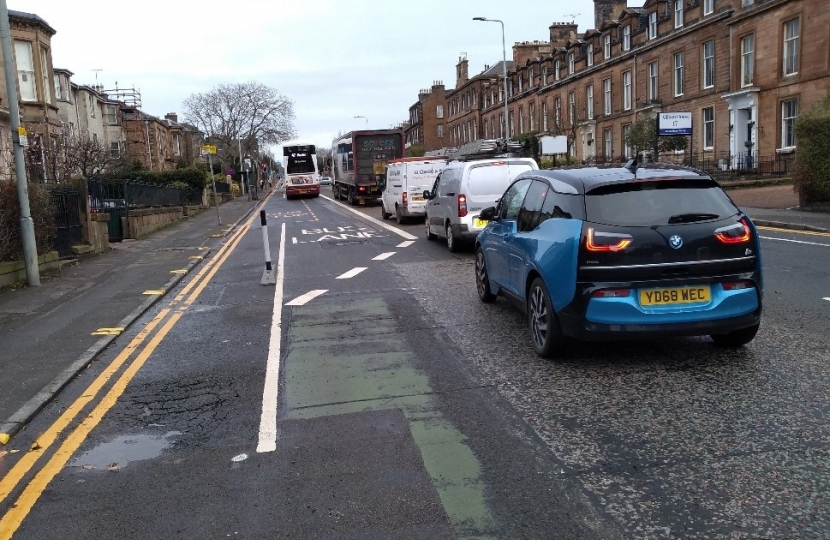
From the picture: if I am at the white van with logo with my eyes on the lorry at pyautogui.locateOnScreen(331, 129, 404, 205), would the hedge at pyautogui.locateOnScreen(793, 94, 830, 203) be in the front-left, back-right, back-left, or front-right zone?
back-right

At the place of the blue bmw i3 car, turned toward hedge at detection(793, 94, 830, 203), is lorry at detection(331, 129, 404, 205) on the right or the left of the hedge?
left

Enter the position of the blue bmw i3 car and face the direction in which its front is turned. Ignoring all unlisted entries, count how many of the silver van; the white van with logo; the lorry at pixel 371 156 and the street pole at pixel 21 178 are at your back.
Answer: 0

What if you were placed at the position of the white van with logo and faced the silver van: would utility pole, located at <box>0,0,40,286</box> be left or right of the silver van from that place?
right

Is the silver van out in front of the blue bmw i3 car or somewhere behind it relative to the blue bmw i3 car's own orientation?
in front

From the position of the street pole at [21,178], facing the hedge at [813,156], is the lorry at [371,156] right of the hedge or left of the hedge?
left

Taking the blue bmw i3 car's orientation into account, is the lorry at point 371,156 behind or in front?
in front

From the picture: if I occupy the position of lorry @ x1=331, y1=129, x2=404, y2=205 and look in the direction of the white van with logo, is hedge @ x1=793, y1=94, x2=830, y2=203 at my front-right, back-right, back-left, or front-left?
front-left

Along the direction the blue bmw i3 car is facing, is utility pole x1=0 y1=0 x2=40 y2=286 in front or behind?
in front

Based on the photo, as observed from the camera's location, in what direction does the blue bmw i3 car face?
facing away from the viewer and to the left of the viewer

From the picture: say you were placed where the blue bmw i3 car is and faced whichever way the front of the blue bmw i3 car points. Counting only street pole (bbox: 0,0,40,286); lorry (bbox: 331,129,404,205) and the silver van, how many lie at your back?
0

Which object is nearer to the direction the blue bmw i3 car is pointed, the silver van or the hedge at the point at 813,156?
the silver van

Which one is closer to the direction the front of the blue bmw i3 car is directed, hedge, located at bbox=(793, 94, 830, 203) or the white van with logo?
the white van with logo

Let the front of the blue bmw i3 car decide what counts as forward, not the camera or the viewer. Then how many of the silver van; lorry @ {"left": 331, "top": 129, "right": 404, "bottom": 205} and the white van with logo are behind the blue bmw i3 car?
0

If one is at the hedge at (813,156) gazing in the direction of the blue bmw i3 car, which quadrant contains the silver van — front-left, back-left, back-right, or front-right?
front-right

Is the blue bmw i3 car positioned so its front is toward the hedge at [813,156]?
no

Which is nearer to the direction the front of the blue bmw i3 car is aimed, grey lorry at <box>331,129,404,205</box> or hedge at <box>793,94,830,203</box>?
the grey lorry
